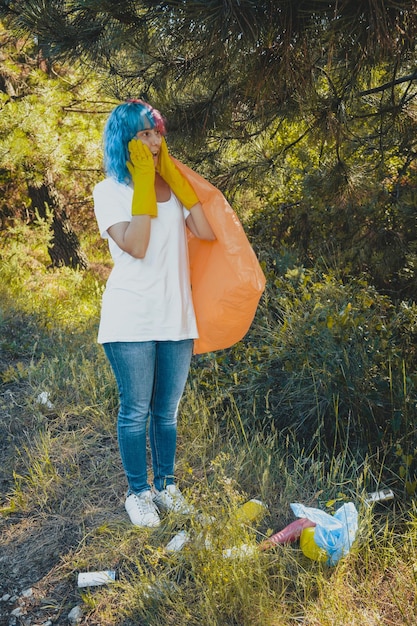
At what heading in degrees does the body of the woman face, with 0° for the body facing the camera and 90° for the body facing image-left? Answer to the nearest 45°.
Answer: approximately 315°

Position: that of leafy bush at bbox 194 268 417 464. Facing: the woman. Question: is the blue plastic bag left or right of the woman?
left

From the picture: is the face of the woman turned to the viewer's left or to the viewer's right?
to the viewer's right
